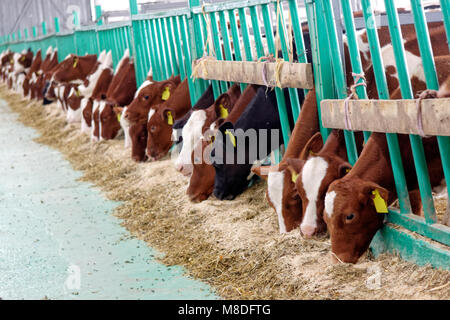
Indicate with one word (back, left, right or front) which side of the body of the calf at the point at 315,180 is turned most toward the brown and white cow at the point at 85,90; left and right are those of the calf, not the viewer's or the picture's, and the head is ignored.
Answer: right

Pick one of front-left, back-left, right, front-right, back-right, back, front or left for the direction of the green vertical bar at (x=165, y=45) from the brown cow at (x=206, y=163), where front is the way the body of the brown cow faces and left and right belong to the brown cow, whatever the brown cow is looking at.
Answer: back-right

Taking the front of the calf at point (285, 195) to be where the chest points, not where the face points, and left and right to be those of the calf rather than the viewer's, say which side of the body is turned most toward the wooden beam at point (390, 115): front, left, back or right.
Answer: left

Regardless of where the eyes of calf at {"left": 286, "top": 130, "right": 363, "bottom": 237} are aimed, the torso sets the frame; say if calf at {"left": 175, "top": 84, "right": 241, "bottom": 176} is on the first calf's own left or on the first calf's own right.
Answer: on the first calf's own right

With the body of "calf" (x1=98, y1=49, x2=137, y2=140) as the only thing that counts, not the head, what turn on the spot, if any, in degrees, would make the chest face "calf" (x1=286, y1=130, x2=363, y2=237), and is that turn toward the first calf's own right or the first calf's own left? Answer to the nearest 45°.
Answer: approximately 45° to the first calf's own left

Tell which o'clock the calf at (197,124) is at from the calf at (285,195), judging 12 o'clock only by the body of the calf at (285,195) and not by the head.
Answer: the calf at (197,124) is roughly at 4 o'clock from the calf at (285,195).

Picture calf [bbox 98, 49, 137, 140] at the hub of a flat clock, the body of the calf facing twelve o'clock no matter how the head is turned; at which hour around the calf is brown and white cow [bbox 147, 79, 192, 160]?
The brown and white cow is roughly at 10 o'clock from the calf.

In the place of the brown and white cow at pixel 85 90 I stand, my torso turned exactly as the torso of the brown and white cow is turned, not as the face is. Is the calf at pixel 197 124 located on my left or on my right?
on my left

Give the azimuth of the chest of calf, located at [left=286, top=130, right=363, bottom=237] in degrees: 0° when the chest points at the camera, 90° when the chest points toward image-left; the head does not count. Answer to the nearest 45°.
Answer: approximately 45°

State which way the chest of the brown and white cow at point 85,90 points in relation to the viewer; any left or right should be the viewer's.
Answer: facing the viewer and to the left of the viewer
